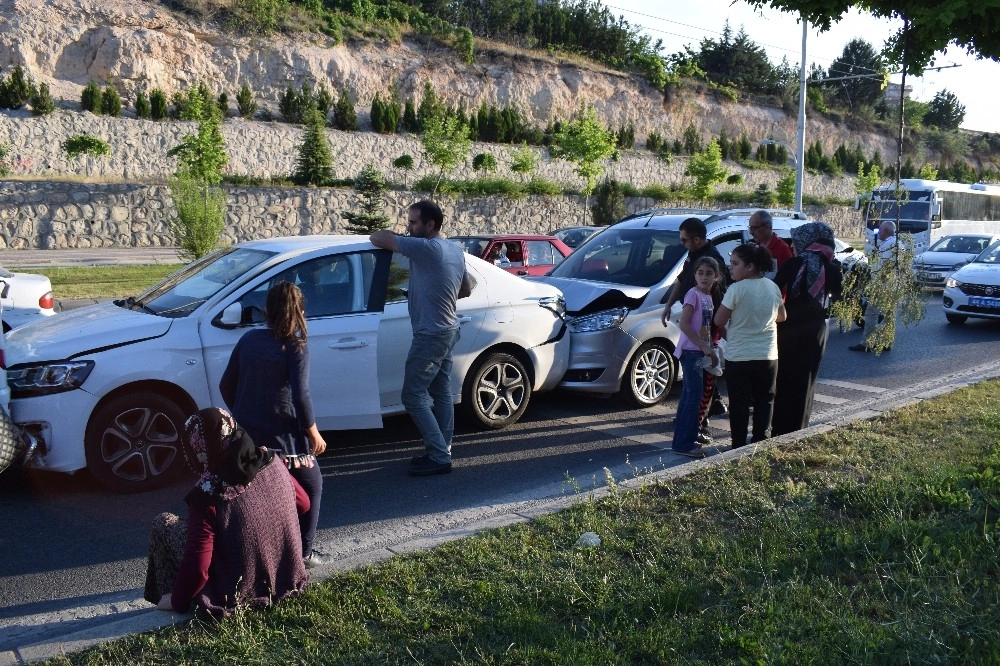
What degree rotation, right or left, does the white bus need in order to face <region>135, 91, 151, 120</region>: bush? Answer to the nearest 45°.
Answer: approximately 45° to its right

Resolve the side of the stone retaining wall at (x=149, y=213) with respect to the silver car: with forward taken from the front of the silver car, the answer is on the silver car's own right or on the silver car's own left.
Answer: on the silver car's own right

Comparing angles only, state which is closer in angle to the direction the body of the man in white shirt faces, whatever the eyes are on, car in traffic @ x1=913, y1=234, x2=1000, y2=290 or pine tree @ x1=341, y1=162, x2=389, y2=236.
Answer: the pine tree

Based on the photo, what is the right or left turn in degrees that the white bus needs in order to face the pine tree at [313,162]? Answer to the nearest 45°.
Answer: approximately 45° to its right

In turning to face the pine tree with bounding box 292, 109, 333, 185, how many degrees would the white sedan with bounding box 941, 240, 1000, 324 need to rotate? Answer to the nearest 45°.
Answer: approximately 90° to its right

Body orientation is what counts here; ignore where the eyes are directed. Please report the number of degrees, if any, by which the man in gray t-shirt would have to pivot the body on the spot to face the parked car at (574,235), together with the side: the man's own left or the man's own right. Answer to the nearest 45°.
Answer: approximately 45° to the man's own right

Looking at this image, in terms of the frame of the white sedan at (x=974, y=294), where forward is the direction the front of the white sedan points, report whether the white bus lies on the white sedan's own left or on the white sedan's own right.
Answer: on the white sedan's own right

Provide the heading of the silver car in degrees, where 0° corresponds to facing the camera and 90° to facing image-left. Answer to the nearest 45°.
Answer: approximately 45°

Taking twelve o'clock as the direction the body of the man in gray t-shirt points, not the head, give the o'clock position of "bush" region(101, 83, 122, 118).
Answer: The bush is roughly at 1 o'clock from the man in gray t-shirt.

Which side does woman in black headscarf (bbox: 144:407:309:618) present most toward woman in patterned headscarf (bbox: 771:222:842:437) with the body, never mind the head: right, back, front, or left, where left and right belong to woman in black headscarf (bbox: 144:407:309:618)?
right

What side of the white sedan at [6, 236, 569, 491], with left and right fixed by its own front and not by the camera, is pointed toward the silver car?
back
